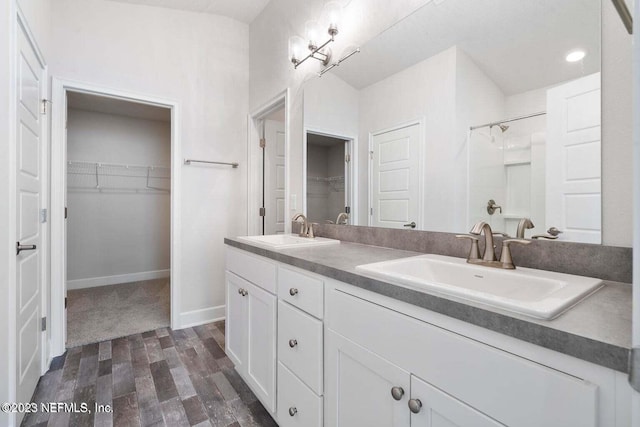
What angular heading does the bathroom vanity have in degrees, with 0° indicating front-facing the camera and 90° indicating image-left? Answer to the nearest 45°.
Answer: approximately 45°

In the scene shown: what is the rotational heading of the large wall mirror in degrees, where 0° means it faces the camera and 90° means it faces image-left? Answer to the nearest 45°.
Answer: approximately 45°

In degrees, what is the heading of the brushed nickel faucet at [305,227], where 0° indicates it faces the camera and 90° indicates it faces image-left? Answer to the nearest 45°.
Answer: approximately 45°

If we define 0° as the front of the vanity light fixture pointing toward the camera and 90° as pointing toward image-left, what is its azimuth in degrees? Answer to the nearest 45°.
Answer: approximately 45°
